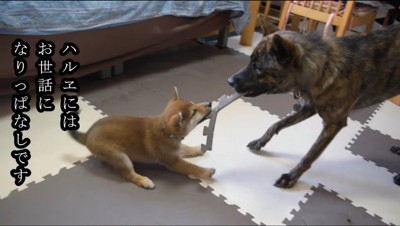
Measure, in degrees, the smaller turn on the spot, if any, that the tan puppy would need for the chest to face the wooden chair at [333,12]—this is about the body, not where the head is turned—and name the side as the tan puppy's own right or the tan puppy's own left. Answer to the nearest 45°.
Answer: approximately 45° to the tan puppy's own left

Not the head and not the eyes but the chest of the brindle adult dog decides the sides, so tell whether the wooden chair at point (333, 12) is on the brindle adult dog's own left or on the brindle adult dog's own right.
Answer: on the brindle adult dog's own right

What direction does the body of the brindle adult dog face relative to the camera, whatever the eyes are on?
to the viewer's left

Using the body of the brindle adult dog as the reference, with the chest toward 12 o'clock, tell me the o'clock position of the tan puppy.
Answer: The tan puppy is roughly at 11 o'clock from the brindle adult dog.

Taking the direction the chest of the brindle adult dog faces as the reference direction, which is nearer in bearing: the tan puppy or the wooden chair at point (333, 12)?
the tan puppy

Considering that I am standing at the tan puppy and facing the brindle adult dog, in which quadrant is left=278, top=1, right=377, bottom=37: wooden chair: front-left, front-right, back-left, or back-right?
front-left

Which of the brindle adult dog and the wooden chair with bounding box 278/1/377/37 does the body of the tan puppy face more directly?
the brindle adult dog

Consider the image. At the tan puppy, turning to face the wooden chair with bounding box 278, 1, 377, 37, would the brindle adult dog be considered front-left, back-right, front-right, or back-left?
front-right

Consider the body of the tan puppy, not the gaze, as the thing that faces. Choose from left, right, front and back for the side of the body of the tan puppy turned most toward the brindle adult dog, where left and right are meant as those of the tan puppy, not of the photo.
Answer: front

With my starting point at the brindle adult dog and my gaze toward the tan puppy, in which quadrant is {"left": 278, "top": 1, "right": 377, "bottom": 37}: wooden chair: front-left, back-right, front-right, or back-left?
back-right

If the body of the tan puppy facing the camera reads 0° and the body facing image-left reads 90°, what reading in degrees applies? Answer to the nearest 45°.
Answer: approximately 270°

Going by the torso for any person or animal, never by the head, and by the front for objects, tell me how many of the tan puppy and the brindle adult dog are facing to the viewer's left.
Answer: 1
